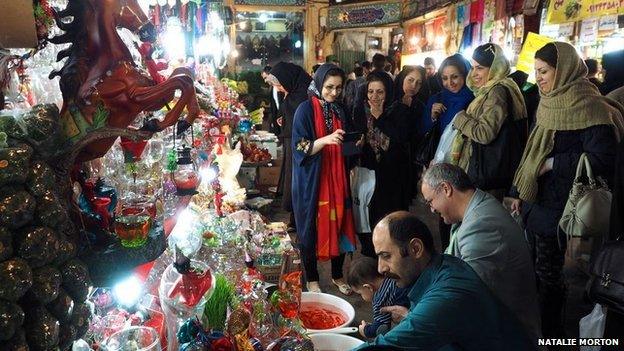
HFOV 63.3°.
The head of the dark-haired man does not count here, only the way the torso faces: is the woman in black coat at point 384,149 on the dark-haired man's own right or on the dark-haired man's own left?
on the dark-haired man's own right

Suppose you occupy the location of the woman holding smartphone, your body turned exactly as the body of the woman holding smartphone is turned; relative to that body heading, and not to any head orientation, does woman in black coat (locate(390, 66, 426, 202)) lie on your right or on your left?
on your left

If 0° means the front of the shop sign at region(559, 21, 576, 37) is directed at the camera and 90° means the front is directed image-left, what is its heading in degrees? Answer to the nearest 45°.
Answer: approximately 45°

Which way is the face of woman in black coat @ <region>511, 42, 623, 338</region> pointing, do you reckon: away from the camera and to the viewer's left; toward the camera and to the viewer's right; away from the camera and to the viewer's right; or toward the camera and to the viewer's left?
toward the camera and to the viewer's left

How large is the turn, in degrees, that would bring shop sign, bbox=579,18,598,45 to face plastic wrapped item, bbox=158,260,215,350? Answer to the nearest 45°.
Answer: approximately 45° to its left

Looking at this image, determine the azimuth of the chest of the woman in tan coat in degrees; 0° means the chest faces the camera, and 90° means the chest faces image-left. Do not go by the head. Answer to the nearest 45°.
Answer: approximately 90°

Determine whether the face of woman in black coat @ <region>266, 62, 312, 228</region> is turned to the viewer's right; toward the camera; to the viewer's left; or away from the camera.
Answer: to the viewer's left

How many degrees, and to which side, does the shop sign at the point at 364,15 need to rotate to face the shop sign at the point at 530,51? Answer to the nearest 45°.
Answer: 0° — it already faces it

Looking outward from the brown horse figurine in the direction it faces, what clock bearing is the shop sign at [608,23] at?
The shop sign is roughly at 11 o'clock from the brown horse figurine.

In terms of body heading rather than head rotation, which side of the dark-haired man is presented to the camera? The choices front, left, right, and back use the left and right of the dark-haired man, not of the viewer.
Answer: left

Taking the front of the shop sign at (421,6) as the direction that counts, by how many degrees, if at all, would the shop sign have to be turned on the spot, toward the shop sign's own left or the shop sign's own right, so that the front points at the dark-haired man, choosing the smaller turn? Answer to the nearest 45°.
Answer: approximately 45° to the shop sign's own left
